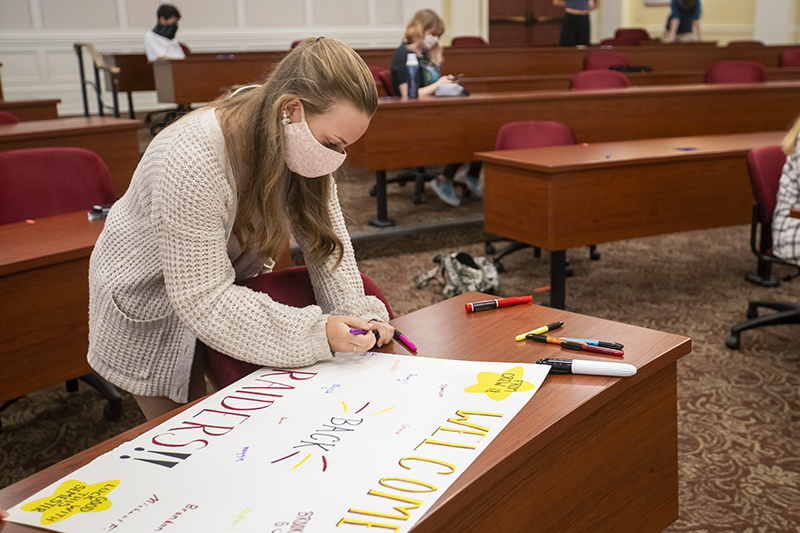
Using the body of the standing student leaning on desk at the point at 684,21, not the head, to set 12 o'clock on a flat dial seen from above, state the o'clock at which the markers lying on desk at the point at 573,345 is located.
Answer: The markers lying on desk is roughly at 12 o'clock from the standing student leaning on desk.

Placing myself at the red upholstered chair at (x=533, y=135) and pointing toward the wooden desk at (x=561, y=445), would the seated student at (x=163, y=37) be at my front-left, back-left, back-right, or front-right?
back-right

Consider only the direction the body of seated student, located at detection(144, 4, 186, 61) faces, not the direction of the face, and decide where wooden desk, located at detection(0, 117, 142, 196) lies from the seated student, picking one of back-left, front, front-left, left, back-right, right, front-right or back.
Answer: front-right

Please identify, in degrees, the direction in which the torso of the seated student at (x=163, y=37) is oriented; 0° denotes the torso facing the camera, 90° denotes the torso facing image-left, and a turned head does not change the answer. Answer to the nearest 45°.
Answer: approximately 315°

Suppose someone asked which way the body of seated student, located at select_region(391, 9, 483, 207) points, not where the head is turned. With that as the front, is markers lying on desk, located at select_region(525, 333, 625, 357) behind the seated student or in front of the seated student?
in front

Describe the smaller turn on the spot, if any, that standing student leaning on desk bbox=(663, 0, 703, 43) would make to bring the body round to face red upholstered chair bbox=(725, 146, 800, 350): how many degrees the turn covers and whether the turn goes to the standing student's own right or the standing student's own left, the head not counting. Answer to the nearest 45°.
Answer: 0° — they already face it
